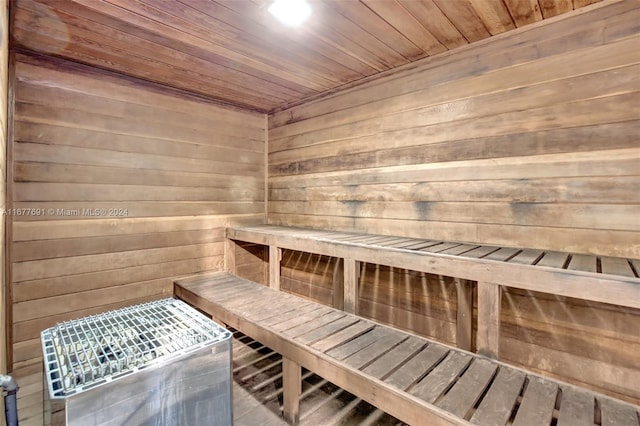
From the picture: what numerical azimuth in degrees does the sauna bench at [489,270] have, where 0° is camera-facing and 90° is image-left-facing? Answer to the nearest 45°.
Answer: approximately 45°
